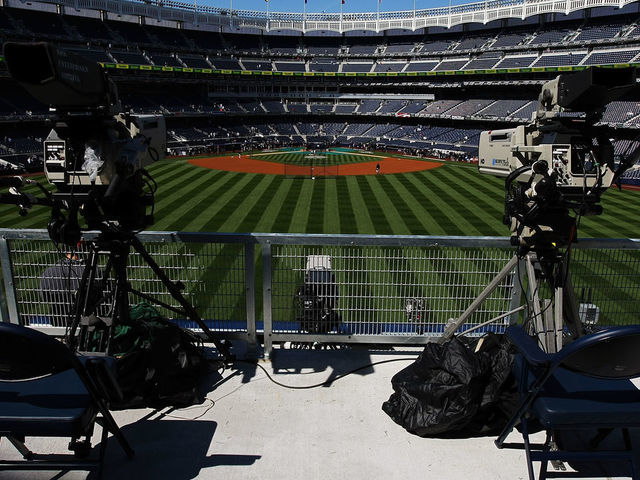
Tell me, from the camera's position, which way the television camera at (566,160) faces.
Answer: facing away from the viewer and to the left of the viewer

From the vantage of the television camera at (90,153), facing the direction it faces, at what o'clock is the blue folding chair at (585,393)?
The blue folding chair is roughly at 3 o'clock from the television camera.

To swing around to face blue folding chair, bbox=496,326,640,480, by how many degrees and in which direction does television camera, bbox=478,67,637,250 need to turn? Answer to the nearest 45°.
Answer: approximately 135° to its left

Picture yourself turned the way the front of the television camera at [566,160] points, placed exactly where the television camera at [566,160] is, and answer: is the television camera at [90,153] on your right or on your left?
on your left

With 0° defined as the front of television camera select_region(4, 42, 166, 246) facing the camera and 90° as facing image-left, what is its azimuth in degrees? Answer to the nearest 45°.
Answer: approximately 225°

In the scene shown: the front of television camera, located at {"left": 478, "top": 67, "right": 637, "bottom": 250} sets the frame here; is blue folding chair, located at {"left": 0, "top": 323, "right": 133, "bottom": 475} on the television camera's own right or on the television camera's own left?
on the television camera's own left
